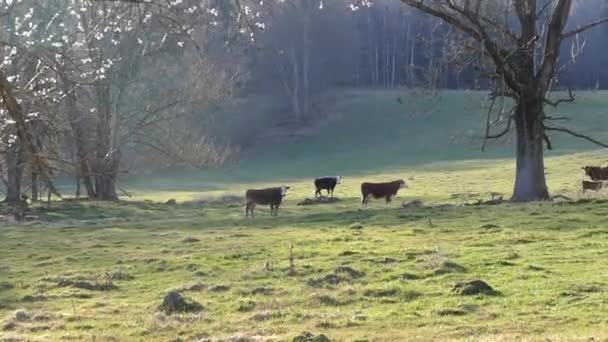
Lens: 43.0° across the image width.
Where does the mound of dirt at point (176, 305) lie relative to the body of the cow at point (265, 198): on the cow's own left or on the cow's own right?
on the cow's own right

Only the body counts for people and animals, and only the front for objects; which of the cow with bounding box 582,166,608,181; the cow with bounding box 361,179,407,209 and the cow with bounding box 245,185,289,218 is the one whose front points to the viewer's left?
the cow with bounding box 582,166,608,181

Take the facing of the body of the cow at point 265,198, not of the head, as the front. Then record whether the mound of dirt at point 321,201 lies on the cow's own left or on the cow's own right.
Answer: on the cow's own left

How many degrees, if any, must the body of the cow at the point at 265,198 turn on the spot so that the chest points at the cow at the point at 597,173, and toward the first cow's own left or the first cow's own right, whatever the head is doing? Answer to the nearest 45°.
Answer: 0° — it already faces it

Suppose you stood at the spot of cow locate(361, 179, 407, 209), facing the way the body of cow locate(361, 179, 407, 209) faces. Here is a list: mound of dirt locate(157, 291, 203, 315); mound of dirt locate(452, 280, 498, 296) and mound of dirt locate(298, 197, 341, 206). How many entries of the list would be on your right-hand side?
2

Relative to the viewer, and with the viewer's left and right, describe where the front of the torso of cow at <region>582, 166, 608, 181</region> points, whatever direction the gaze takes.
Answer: facing to the left of the viewer

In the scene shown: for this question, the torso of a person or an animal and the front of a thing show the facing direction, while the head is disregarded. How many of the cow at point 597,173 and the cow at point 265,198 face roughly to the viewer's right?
1

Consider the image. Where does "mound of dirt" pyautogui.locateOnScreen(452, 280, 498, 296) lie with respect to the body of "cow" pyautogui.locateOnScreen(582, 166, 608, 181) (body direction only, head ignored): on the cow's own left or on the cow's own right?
on the cow's own left

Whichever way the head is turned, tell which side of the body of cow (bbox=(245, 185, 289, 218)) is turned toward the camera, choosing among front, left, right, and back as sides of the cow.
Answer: right

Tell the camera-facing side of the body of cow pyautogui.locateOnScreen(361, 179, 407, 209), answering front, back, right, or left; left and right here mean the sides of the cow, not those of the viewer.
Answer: right
